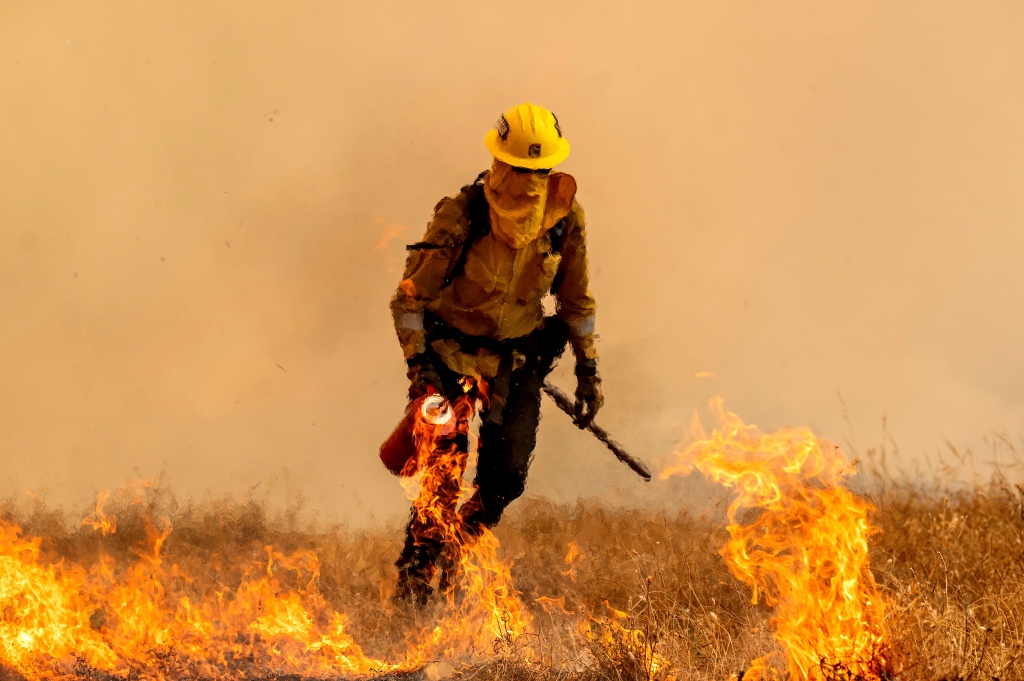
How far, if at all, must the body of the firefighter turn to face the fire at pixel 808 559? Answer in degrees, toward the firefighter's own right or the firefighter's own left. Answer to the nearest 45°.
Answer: approximately 45° to the firefighter's own left

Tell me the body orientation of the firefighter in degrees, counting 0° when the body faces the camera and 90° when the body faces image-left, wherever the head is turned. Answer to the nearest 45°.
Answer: approximately 0°
